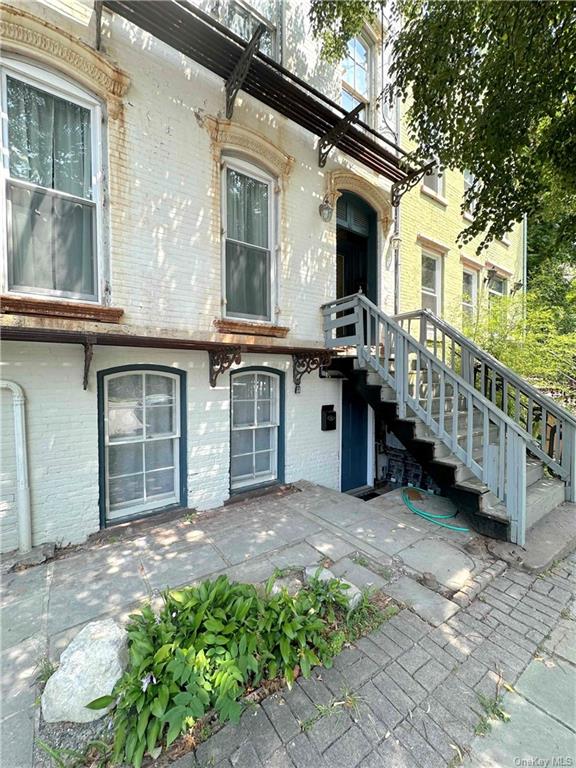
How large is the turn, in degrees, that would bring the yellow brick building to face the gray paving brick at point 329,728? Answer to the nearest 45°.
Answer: approximately 45° to its right

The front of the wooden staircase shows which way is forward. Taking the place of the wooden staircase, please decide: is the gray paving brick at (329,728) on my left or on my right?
on my right

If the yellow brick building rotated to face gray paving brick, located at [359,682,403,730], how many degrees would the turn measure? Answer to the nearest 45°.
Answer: approximately 45° to its right

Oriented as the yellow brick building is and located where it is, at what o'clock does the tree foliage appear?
The tree foliage is roughly at 1 o'clock from the yellow brick building.

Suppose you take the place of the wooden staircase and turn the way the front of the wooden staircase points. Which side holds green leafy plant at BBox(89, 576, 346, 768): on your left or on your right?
on your right

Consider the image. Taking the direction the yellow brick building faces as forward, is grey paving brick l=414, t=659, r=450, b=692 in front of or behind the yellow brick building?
in front

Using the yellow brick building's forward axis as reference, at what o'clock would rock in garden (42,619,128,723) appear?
The rock in garden is roughly at 2 o'clock from the yellow brick building.

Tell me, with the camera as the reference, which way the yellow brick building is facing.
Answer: facing the viewer and to the right of the viewer

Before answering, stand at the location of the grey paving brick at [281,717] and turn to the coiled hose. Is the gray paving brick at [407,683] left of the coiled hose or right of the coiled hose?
right

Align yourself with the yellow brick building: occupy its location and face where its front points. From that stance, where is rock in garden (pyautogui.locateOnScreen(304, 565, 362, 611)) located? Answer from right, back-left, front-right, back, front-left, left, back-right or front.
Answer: front-right

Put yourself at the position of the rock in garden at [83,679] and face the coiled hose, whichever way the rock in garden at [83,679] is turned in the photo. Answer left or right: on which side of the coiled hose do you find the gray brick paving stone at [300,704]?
right

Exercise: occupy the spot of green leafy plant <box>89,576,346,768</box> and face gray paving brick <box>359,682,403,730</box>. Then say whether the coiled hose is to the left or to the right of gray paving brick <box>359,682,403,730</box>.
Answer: left
